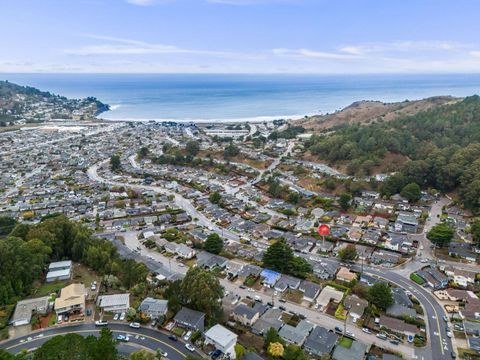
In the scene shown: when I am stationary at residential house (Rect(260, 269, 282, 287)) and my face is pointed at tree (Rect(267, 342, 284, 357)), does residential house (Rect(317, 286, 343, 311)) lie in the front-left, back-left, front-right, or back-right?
front-left

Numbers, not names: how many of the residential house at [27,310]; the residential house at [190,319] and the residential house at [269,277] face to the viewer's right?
0

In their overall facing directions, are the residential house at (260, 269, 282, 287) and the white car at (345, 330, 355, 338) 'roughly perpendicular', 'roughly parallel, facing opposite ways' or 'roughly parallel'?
roughly perpendicular

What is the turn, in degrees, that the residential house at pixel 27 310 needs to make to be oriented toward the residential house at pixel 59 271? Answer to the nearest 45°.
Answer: approximately 135° to its left

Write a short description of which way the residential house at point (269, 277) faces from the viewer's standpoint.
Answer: facing the viewer and to the left of the viewer

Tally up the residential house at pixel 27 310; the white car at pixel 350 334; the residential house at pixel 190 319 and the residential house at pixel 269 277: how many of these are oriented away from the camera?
0

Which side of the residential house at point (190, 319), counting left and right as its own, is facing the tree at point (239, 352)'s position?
left

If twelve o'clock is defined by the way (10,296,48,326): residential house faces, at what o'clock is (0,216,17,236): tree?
The tree is roughly at 6 o'clock from the residential house.

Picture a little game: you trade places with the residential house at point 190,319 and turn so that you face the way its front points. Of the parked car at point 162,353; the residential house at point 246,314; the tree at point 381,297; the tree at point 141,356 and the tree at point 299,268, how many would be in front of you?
2

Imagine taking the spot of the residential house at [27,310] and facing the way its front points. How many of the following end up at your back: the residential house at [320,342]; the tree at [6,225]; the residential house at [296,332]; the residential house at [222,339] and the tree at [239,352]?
1

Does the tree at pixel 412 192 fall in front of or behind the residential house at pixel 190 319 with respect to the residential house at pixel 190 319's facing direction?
behind

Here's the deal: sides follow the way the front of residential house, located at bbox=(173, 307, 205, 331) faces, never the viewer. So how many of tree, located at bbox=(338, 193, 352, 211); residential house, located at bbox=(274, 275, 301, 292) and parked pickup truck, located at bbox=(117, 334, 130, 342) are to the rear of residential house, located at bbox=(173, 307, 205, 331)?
2

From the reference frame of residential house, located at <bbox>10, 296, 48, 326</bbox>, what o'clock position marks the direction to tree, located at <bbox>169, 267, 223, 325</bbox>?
The tree is roughly at 10 o'clock from the residential house.
